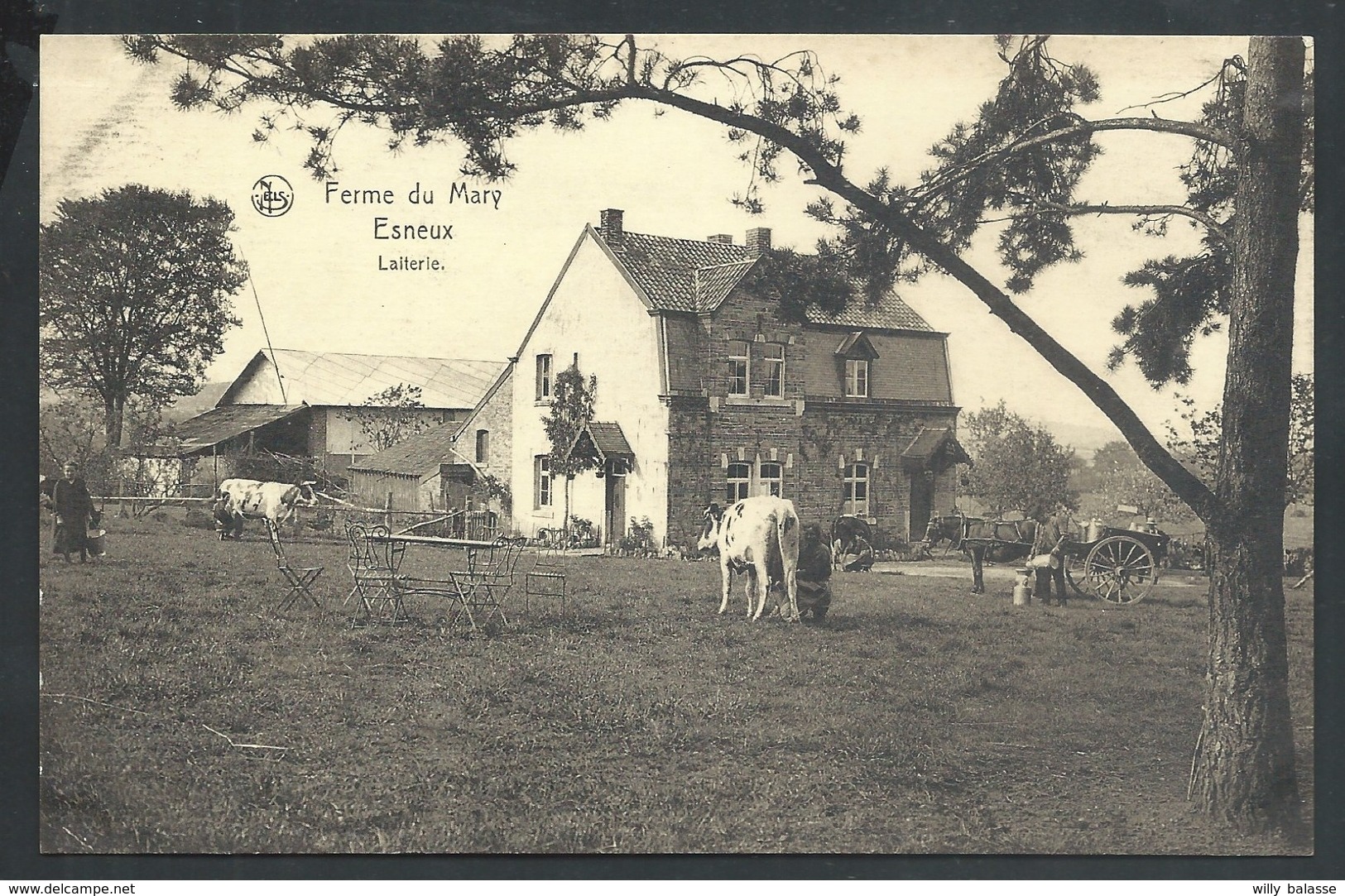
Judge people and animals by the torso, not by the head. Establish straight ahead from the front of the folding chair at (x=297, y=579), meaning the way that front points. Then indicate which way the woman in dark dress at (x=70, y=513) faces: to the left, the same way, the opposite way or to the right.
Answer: to the right

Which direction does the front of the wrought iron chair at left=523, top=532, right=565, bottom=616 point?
toward the camera

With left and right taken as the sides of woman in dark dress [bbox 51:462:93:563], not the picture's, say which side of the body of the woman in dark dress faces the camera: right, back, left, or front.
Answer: front

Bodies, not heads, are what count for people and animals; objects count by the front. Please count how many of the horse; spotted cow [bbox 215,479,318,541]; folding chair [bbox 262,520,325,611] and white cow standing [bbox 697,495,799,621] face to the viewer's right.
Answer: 2

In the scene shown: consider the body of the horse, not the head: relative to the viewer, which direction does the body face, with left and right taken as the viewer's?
facing to the left of the viewer

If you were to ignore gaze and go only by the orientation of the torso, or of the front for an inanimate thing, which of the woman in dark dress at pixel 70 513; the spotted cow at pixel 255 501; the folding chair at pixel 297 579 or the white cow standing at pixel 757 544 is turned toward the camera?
the woman in dark dress

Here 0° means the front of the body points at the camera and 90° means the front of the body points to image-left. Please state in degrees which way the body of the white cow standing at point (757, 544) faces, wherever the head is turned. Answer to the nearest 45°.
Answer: approximately 135°

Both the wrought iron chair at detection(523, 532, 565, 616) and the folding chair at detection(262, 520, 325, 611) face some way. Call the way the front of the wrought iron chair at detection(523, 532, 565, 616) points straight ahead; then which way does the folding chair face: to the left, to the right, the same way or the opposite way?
to the left

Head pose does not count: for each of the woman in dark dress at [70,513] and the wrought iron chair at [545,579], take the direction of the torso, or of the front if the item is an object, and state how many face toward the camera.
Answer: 2

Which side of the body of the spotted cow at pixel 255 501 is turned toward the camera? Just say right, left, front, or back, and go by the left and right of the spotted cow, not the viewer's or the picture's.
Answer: right

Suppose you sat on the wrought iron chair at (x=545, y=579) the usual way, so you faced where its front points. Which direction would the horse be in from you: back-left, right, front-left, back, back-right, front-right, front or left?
left

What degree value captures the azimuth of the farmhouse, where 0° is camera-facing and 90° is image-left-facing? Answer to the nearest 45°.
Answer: approximately 315°

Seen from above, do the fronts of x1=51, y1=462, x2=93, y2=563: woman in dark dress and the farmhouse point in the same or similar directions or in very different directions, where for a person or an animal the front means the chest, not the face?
same or similar directions

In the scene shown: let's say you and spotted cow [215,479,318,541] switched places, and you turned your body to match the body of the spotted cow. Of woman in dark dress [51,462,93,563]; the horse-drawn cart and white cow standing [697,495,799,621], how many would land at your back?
1
